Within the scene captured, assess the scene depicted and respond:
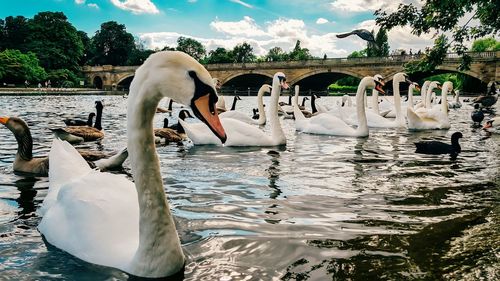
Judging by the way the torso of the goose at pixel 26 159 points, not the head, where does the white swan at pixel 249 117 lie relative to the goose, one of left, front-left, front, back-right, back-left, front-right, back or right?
back-right

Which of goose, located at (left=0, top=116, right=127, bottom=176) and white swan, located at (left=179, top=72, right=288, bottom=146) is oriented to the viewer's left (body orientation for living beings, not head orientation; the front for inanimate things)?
the goose

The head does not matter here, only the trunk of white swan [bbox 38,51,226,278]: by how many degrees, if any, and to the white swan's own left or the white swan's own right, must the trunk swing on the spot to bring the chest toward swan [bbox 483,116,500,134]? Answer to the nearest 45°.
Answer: approximately 90° to the white swan's own left

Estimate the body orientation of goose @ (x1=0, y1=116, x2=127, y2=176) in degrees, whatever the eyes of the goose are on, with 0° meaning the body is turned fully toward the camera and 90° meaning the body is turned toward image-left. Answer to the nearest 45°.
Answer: approximately 90°

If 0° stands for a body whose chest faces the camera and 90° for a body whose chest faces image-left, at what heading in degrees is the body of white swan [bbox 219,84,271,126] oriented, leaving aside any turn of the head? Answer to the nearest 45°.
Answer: approximately 270°

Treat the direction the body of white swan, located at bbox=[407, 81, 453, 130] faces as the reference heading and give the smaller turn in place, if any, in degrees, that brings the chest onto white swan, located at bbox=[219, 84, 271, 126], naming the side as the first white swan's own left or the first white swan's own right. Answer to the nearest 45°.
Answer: approximately 180°

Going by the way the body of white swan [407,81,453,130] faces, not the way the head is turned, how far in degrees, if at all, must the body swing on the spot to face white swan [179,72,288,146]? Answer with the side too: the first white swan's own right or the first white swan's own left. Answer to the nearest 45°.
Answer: approximately 135° to the first white swan's own right

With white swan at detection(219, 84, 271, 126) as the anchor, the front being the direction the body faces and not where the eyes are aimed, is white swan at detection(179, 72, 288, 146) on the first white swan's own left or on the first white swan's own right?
on the first white swan's own right

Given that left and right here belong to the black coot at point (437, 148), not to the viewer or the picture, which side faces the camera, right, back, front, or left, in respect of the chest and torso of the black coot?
right

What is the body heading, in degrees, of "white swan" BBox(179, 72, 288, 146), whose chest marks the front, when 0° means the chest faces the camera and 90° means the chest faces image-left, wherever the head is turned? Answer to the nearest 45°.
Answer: approximately 270°

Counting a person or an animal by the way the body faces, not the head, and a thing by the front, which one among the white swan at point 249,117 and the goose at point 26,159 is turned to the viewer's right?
the white swan

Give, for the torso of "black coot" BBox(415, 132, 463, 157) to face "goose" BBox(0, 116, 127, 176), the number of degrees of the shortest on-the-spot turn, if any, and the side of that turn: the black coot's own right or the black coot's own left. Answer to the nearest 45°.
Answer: approximately 135° to the black coot's own right

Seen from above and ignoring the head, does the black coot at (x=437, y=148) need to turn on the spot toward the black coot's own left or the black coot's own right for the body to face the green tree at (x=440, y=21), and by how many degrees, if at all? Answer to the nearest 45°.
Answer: approximately 90° to the black coot's own left

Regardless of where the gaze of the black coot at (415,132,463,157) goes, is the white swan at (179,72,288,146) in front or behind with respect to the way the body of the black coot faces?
behind

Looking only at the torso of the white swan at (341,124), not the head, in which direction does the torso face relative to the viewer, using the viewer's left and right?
facing to the right of the viewer

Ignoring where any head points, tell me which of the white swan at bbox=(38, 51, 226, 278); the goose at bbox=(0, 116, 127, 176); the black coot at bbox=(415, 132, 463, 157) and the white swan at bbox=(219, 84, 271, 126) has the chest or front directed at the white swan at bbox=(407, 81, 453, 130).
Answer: the white swan at bbox=(219, 84, 271, 126)

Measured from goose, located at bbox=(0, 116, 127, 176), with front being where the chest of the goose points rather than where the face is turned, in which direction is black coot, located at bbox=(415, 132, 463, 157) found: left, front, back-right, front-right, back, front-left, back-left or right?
back
